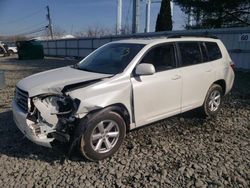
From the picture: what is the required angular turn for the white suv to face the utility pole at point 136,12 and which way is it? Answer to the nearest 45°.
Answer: approximately 135° to its right

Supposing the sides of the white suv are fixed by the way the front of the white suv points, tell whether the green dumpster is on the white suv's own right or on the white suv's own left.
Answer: on the white suv's own right

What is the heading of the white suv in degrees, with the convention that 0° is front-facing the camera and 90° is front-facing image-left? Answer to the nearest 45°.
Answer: approximately 45°
